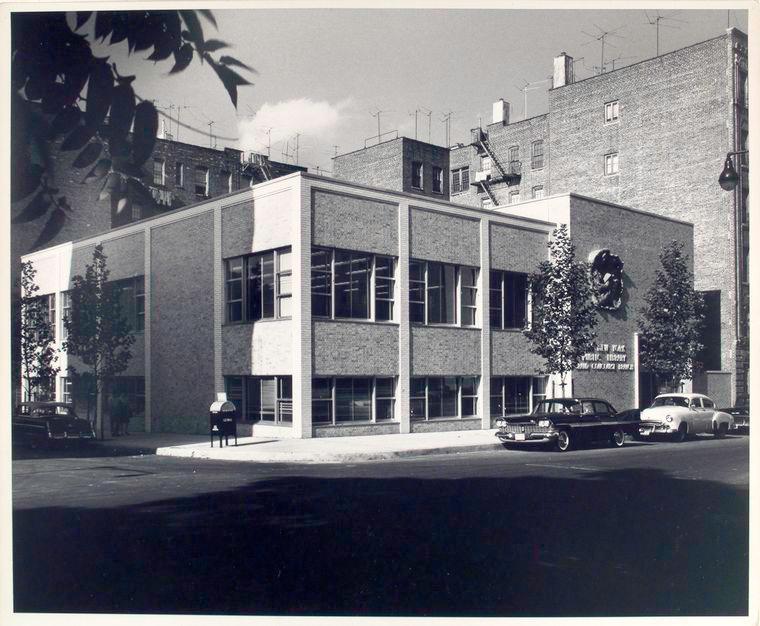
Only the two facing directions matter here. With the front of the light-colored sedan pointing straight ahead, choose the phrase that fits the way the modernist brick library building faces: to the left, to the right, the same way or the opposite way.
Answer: to the left

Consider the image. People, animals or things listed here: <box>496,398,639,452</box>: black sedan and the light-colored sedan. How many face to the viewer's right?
0

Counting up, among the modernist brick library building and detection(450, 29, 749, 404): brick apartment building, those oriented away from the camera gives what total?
0

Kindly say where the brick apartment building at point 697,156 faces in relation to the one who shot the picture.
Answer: facing the viewer and to the right of the viewer

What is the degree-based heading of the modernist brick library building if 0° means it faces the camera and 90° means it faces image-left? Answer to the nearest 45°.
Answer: approximately 315°
